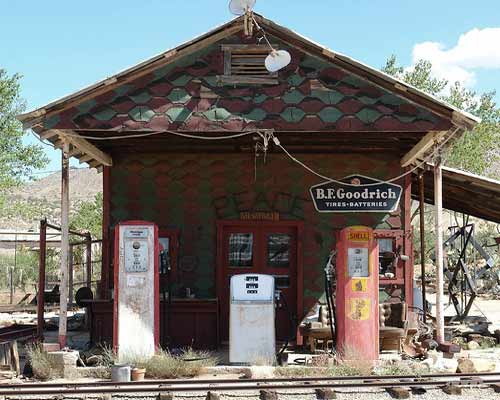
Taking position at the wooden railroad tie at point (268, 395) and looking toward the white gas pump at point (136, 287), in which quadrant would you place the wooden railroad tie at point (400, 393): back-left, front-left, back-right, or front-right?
back-right

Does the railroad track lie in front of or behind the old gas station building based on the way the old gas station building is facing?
in front

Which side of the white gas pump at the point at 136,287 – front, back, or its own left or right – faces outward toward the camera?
front

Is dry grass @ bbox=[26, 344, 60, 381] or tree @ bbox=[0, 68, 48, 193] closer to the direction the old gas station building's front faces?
the dry grass

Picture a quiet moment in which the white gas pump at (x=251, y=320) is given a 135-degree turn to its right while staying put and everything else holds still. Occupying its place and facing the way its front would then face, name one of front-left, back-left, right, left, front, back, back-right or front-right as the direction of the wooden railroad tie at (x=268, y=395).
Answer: back-left

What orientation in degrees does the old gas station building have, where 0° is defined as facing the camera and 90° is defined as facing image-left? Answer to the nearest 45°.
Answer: approximately 0°

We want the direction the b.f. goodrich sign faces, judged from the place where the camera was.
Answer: facing the viewer

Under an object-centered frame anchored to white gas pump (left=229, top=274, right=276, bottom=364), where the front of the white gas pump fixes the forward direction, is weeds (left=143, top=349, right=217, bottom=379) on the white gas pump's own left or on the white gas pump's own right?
on the white gas pump's own right

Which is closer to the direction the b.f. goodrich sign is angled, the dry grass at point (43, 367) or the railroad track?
the railroad track
